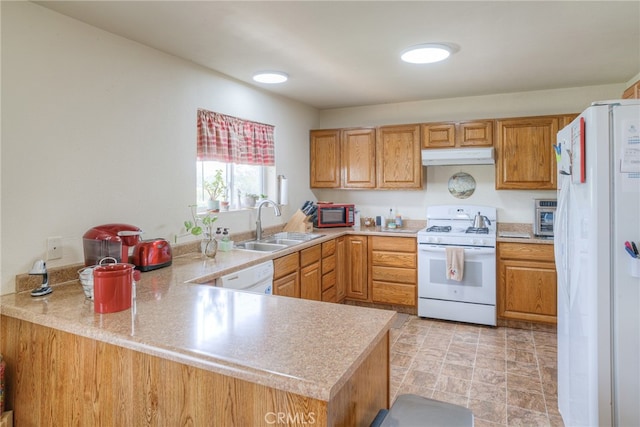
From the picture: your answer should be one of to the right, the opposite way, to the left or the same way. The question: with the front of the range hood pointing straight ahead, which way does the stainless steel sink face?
to the left

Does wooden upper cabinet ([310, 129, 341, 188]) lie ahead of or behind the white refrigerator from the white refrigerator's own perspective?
ahead

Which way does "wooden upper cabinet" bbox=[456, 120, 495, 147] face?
toward the camera

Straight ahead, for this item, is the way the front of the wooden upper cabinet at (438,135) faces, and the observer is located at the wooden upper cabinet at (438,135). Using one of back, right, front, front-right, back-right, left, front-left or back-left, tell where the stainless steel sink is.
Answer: front-right

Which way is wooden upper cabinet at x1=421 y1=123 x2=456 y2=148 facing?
toward the camera

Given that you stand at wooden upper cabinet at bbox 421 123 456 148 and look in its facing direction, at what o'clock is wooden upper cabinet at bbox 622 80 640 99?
wooden upper cabinet at bbox 622 80 640 99 is roughly at 10 o'clock from wooden upper cabinet at bbox 421 123 456 148.

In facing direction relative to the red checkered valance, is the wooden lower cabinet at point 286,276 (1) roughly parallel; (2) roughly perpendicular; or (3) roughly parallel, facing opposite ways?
roughly parallel

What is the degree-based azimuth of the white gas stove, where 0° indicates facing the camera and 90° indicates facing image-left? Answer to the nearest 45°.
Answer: approximately 0°

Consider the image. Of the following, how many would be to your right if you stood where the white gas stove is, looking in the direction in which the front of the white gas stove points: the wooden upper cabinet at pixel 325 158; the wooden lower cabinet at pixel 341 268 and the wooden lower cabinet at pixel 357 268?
3

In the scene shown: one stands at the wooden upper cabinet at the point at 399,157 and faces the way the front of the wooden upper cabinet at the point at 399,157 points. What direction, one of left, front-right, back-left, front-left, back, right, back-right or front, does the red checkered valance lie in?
front-right

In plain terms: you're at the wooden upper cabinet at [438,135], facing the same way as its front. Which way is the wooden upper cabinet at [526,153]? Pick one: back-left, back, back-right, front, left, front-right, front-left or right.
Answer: left

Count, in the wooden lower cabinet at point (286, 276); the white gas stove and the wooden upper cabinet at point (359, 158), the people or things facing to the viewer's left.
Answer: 0
